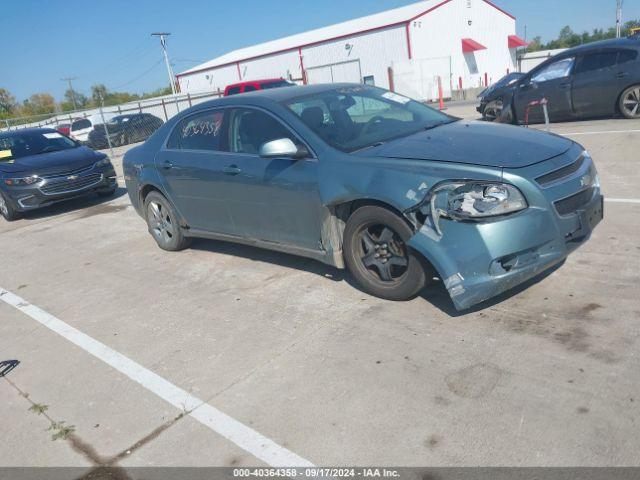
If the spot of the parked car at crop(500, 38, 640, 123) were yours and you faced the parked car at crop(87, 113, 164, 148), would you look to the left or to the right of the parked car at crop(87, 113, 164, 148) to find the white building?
right

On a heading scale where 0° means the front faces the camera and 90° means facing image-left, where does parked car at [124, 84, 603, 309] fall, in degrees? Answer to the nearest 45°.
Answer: approximately 315°

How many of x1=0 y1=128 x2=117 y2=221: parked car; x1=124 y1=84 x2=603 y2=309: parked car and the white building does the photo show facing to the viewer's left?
0

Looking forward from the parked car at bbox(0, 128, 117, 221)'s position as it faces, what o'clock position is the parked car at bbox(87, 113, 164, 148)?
the parked car at bbox(87, 113, 164, 148) is roughly at 8 o'clock from the parked car at bbox(0, 128, 117, 221).

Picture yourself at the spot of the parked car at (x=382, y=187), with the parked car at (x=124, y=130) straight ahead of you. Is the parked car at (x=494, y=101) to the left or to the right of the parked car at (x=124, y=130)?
right

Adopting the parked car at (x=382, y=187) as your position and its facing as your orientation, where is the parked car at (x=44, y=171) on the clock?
the parked car at (x=44, y=171) is roughly at 6 o'clock from the parked car at (x=382, y=187).

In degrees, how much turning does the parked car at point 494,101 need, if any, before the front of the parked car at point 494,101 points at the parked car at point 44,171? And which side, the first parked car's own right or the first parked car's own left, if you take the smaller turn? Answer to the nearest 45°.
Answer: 0° — it already faces it

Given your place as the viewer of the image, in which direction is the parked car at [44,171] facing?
facing the viewer and to the right of the viewer

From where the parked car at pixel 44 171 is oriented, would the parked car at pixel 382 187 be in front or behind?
in front

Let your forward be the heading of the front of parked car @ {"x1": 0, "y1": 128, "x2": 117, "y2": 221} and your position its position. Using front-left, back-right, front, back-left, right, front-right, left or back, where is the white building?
left
